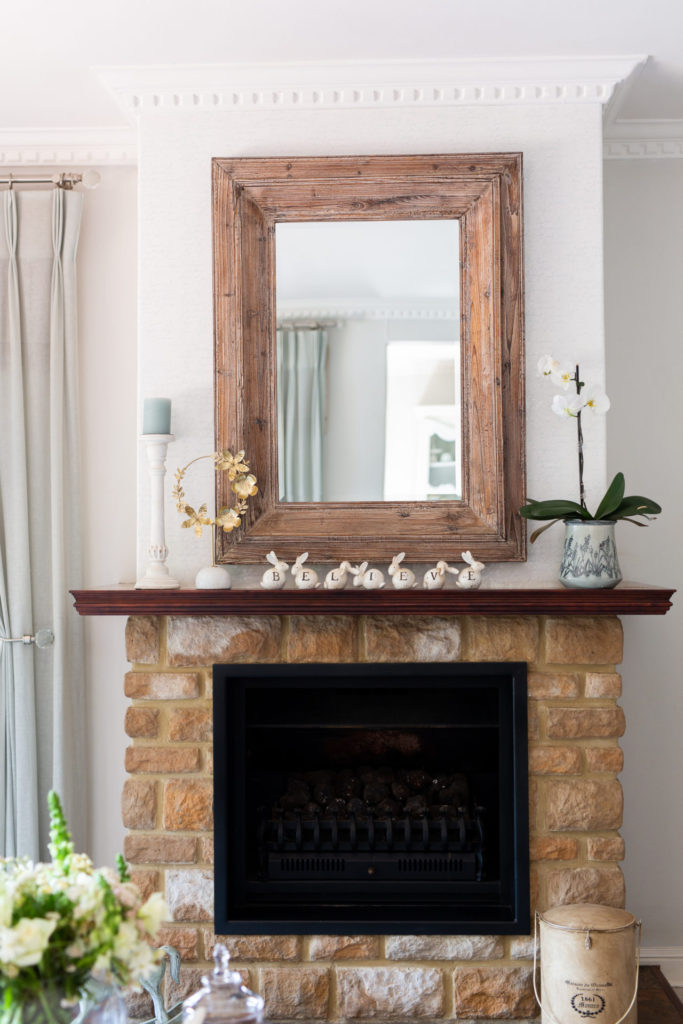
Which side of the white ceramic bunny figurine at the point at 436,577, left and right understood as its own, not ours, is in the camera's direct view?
right

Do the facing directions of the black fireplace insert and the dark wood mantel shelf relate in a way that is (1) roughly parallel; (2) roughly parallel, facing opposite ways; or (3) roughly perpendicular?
roughly parallel

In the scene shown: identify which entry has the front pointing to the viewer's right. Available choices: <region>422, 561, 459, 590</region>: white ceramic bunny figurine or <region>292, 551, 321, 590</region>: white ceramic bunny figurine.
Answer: <region>422, 561, 459, 590</region>: white ceramic bunny figurine

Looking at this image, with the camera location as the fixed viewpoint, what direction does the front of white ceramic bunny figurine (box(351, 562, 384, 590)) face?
facing to the left of the viewer

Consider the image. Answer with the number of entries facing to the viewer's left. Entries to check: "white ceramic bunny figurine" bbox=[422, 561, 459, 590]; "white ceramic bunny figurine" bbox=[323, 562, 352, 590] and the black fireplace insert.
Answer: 0

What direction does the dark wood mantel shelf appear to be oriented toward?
toward the camera

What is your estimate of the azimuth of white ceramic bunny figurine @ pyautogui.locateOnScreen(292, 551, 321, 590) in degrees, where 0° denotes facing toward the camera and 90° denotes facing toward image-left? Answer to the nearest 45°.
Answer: approximately 90°

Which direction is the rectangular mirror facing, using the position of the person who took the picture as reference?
facing the viewer
